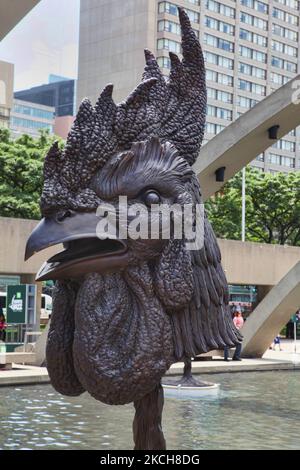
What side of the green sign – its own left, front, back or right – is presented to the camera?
front

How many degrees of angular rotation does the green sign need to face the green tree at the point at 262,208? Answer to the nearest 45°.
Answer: approximately 135° to its left

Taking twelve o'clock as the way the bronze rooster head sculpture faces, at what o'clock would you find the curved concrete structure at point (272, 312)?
The curved concrete structure is roughly at 5 o'clock from the bronze rooster head sculpture.

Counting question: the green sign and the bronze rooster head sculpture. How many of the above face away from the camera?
0

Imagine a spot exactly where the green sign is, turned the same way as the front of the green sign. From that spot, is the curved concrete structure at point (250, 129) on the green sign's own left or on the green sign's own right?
on the green sign's own left

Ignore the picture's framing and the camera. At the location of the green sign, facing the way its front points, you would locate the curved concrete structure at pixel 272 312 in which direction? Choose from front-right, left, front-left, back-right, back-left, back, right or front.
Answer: left

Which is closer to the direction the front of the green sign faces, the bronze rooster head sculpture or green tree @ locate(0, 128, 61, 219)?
the bronze rooster head sculpture

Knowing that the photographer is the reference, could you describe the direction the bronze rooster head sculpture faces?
facing the viewer and to the left of the viewer

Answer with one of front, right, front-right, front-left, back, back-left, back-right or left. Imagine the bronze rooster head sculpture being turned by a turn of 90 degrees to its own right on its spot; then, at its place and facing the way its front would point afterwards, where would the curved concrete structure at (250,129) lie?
front-right

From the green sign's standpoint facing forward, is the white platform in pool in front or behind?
in front
